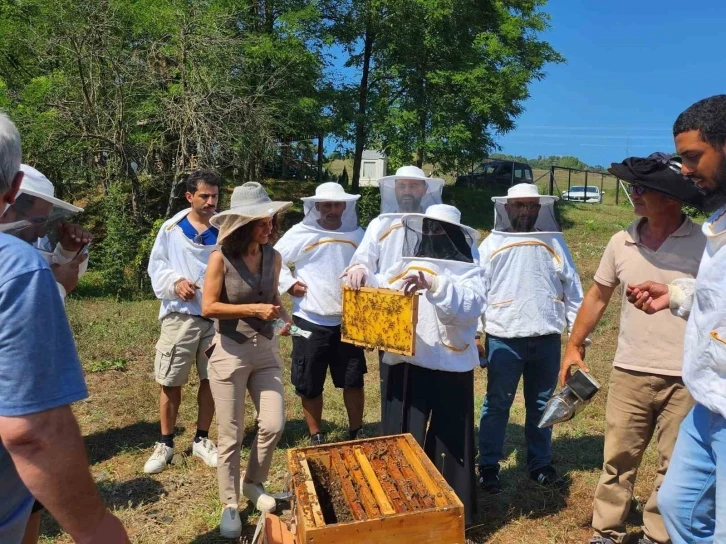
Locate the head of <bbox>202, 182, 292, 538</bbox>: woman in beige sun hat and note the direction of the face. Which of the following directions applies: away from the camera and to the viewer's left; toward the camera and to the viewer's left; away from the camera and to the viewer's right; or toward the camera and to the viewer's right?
toward the camera and to the viewer's right

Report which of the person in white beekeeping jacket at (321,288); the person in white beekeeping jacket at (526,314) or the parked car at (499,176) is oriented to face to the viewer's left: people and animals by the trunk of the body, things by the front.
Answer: the parked car

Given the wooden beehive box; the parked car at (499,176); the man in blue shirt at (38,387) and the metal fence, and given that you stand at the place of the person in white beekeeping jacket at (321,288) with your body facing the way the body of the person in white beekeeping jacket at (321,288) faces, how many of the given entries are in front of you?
2

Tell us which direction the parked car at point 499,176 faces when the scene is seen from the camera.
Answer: facing to the left of the viewer

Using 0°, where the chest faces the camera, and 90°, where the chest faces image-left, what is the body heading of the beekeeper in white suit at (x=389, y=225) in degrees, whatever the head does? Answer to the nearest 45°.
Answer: approximately 0°

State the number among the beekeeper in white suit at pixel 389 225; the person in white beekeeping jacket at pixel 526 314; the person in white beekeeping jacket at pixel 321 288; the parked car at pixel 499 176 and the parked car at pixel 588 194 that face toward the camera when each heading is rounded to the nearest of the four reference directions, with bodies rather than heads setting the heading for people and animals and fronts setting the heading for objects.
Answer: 3

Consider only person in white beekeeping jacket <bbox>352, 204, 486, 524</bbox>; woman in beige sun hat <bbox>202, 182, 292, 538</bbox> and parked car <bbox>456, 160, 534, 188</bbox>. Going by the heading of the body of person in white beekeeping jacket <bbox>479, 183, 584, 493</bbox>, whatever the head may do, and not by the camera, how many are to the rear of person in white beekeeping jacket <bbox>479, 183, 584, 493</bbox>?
1

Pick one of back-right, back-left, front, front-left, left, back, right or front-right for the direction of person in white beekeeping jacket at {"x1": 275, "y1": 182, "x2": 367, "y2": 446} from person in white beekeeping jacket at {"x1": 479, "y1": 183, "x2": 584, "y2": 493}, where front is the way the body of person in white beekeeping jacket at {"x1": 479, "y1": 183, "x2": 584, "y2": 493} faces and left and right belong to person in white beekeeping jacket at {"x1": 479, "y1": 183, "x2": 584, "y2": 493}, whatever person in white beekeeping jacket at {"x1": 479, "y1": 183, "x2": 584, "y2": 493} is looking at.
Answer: right

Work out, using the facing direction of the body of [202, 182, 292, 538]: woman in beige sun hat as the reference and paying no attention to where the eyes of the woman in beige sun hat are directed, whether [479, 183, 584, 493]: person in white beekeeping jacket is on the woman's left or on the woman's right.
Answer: on the woman's left
